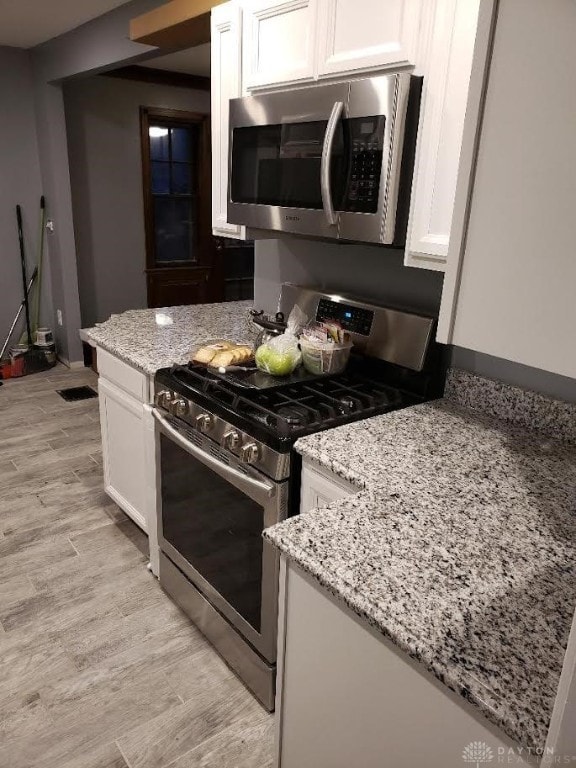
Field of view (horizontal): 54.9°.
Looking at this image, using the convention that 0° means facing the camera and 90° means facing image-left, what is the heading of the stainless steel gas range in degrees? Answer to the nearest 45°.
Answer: approximately 45°

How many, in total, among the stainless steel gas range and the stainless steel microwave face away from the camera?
0

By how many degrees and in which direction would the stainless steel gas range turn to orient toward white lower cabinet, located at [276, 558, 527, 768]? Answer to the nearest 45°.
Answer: approximately 45° to its left

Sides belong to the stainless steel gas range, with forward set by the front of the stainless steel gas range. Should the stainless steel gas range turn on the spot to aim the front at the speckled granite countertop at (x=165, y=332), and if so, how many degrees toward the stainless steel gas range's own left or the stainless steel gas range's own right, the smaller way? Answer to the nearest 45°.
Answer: approximately 90° to the stainless steel gas range's own right

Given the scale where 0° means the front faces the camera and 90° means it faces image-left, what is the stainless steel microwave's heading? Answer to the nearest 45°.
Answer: approximately 45°

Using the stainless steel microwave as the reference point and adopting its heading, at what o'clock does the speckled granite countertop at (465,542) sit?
The speckled granite countertop is roughly at 10 o'clock from the stainless steel microwave.
